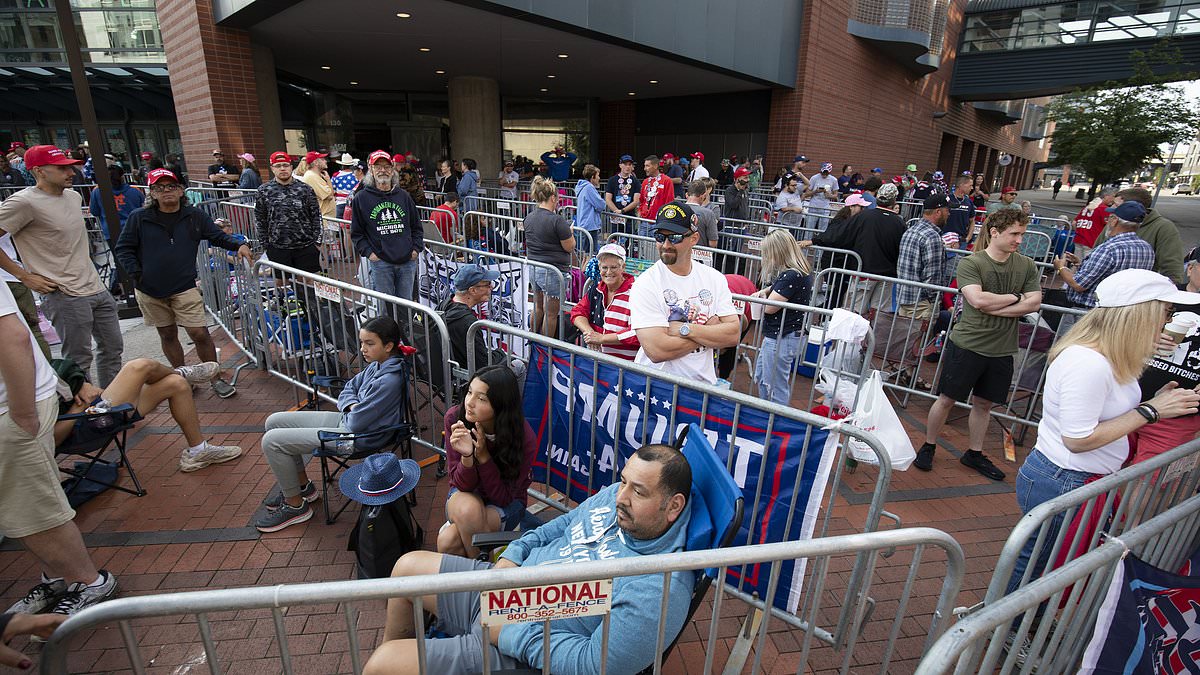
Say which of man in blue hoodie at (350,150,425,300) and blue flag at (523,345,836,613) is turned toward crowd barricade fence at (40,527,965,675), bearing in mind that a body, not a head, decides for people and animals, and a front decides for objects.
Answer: the man in blue hoodie

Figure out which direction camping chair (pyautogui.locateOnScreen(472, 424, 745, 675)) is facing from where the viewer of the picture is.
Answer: facing to the left of the viewer

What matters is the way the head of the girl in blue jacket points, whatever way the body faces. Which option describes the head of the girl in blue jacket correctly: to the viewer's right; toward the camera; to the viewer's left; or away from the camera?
to the viewer's left

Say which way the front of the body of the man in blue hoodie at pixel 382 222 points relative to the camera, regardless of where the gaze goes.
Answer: toward the camera

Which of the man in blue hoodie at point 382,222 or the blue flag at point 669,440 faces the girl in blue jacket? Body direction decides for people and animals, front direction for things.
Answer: the man in blue hoodie

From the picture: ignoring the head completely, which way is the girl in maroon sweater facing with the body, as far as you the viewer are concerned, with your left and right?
facing the viewer and to the left of the viewer

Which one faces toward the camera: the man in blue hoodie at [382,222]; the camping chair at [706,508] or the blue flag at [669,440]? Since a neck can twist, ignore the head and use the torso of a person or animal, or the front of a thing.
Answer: the man in blue hoodie

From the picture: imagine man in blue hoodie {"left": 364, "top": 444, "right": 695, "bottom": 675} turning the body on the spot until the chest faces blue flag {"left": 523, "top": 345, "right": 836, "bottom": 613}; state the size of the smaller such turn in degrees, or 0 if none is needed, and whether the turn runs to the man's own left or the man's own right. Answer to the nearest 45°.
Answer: approximately 180°

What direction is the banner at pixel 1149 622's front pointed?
toward the camera

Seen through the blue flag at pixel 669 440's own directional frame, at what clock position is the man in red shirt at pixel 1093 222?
The man in red shirt is roughly at 12 o'clock from the blue flag.

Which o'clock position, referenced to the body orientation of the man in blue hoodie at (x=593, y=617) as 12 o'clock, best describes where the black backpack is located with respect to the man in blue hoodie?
The black backpack is roughly at 3 o'clock from the man in blue hoodie.

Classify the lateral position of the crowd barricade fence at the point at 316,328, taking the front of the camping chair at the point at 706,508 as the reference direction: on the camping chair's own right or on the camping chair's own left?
on the camping chair's own right

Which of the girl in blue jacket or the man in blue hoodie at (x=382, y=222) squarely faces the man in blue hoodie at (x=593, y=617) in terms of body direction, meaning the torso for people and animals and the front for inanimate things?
the man in blue hoodie at (x=382, y=222)

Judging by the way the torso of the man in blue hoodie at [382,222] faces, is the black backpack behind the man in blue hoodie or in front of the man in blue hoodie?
in front
